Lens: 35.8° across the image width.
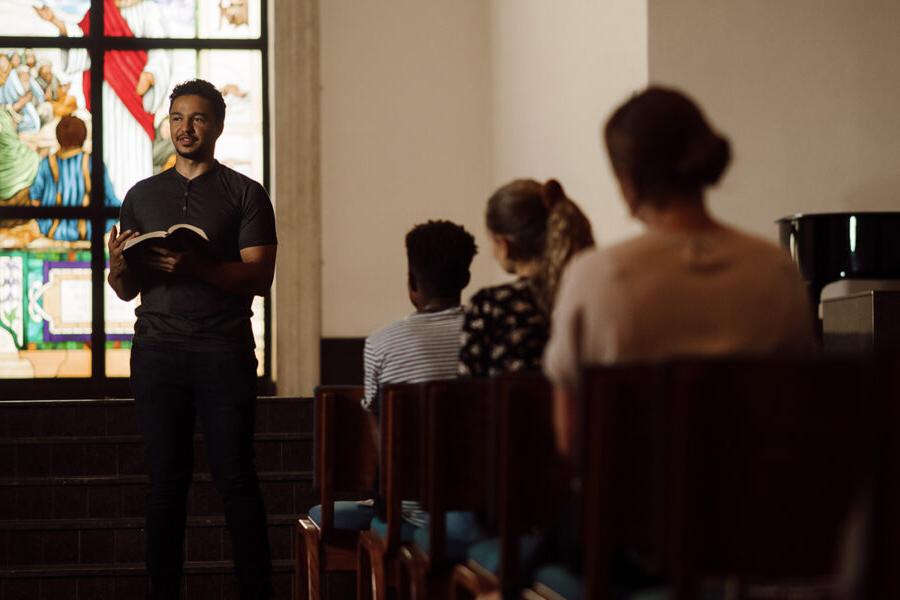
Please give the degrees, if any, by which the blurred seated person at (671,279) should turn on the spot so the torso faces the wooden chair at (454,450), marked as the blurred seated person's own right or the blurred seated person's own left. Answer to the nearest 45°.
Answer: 0° — they already face it

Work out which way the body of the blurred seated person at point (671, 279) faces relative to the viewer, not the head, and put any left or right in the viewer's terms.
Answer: facing away from the viewer and to the left of the viewer

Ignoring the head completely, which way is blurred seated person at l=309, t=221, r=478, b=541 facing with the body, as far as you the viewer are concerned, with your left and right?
facing away from the viewer and to the left of the viewer

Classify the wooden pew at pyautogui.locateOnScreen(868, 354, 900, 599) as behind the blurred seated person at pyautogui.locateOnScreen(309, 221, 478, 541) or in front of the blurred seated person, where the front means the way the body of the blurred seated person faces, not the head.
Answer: behind

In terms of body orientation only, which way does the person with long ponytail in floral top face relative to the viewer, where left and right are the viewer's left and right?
facing away from the viewer and to the left of the viewer

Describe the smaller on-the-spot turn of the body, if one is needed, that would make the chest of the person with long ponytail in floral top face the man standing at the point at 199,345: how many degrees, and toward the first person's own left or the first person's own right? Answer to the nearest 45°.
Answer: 0° — they already face them

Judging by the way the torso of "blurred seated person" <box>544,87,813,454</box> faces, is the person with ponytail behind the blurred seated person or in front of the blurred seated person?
in front

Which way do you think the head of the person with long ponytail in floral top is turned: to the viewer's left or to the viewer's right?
to the viewer's left

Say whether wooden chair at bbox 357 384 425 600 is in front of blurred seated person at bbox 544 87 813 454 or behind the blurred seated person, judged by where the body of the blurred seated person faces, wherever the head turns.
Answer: in front

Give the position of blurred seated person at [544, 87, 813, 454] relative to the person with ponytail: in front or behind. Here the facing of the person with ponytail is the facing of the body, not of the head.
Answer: behind

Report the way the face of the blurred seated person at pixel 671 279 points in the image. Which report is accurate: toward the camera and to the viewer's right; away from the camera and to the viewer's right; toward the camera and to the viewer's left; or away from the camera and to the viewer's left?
away from the camera and to the viewer's left
